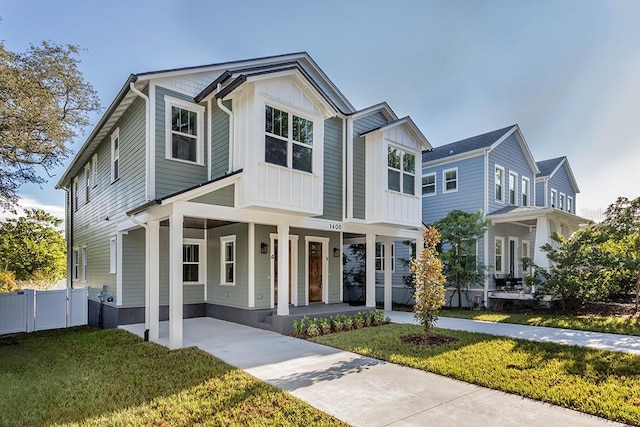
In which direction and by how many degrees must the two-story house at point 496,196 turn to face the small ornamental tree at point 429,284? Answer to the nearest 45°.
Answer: approximately 45° to its right

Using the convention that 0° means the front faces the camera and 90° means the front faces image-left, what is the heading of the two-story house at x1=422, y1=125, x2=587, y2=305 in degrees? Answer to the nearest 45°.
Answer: approximately 315°

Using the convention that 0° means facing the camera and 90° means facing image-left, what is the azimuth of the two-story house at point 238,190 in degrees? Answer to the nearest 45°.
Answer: approximately 315°

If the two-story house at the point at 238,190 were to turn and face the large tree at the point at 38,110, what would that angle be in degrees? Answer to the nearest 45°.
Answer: approximately 135° to its right
